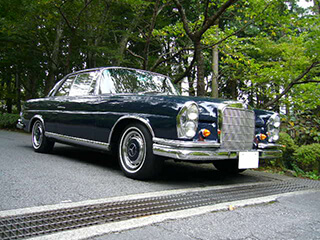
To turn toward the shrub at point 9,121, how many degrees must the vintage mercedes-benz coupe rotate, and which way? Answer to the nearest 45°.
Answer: approximately 180°

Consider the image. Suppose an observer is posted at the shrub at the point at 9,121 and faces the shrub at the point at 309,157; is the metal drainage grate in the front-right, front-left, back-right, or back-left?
front-right

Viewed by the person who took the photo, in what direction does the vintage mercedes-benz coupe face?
facing the viewer and to the right of the viewer

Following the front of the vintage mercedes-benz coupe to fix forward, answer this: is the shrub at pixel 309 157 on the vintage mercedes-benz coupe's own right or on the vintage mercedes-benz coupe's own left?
on the vintage mercedes-benz coupe's own left
